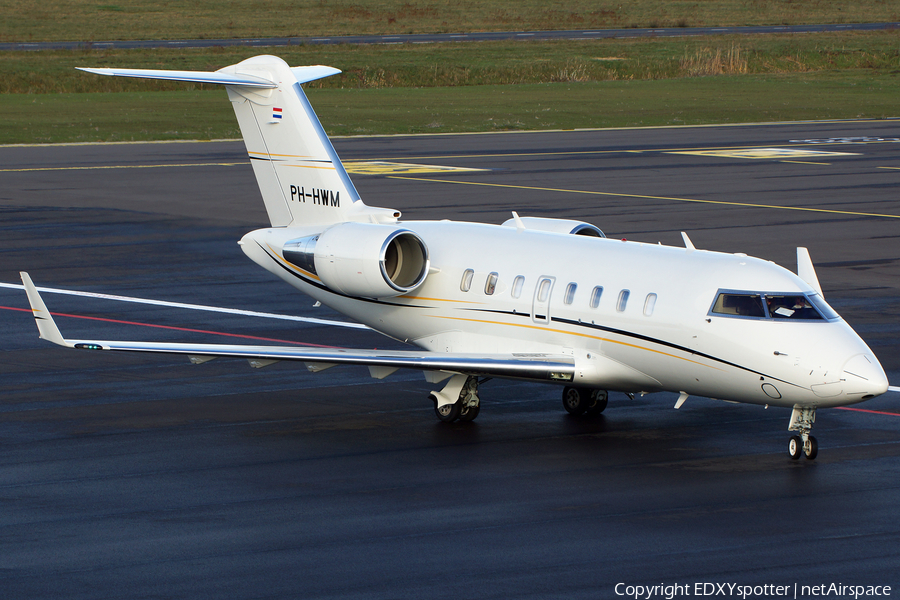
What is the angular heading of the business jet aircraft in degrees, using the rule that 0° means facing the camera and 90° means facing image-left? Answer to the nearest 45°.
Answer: approximately 315°
